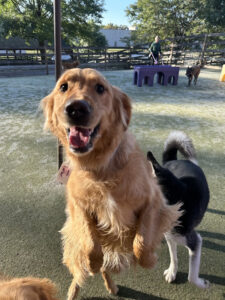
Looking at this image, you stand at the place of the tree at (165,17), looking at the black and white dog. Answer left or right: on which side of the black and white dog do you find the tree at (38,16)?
right

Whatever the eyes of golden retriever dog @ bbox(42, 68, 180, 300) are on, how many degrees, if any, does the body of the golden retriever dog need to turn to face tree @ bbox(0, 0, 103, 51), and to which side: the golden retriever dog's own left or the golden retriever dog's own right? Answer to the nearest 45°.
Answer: approximately 180°

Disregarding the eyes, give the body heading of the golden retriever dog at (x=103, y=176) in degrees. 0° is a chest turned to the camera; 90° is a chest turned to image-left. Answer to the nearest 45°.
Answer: approximately 0°

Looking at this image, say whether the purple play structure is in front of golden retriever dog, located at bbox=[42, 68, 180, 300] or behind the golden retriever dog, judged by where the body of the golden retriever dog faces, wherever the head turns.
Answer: behind

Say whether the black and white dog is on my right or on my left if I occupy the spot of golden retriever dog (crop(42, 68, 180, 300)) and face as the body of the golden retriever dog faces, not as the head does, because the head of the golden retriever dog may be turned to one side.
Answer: on my left

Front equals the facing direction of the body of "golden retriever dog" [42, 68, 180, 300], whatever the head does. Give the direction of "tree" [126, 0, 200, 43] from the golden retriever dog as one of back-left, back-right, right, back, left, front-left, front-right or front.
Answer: back
